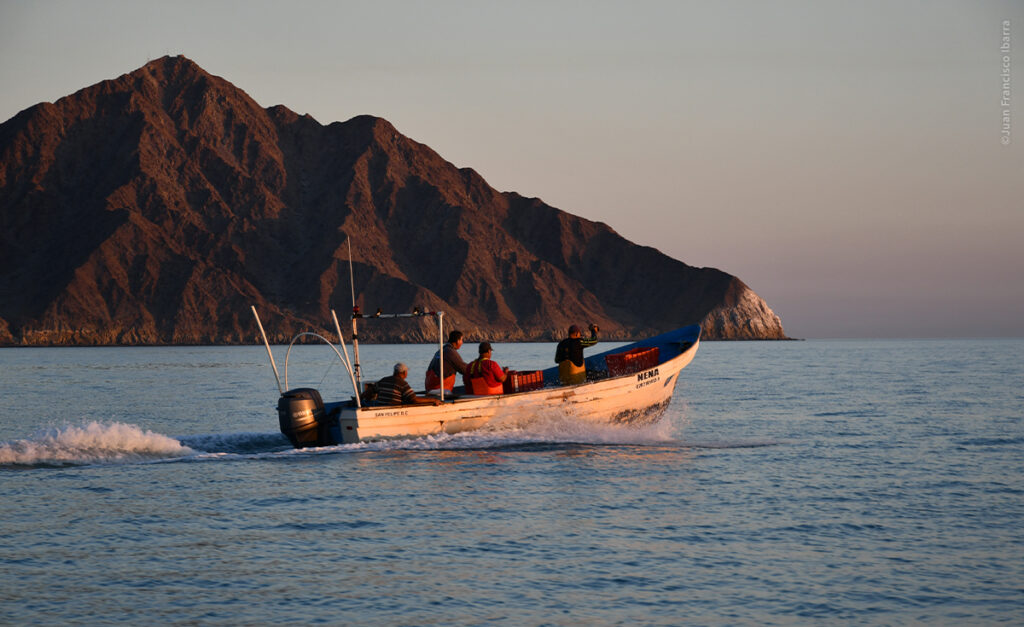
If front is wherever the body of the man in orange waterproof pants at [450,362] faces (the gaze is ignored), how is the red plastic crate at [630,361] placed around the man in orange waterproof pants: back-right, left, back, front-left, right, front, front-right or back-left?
front-left

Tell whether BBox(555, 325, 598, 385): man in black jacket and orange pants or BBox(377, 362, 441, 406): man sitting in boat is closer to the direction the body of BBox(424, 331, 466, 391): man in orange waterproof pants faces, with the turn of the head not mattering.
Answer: the man in black jacket and orange pants

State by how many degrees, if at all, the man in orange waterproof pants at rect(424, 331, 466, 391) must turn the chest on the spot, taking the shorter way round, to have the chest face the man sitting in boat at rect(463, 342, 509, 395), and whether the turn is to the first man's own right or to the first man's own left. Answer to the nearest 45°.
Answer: approximately 45° to the first man's own right

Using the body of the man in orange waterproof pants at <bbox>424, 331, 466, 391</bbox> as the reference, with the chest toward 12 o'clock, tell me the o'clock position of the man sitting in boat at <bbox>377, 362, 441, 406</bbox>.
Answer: The man sitting in boat is roughly at 5 o'clock from the man in orange waterproof pants.

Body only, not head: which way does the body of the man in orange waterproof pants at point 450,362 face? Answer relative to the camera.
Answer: to the viewer's right

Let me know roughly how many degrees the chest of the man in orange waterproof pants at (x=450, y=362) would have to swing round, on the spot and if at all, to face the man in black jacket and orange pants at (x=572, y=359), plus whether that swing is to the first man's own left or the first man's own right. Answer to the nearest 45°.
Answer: approximately 45° to the first man's own left
